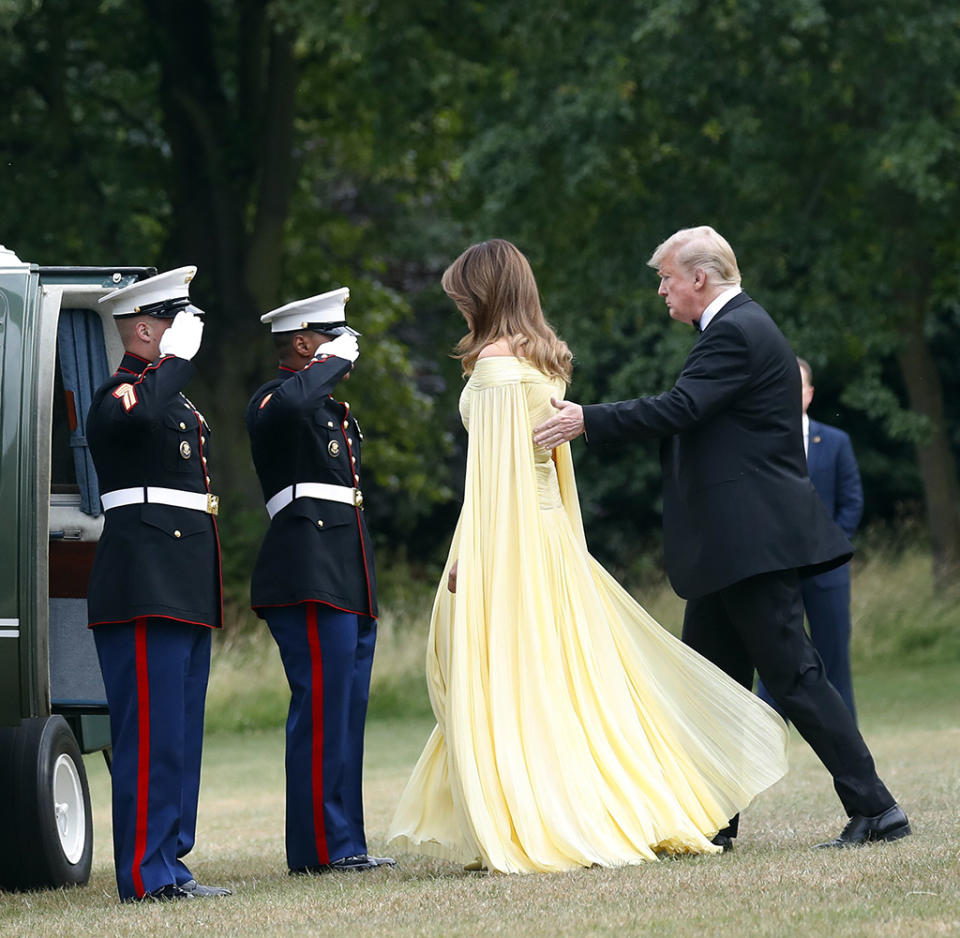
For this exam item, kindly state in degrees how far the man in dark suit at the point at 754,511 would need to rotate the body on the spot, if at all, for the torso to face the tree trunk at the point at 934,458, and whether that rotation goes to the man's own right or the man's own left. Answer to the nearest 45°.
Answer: approximately 90° to the man's own right

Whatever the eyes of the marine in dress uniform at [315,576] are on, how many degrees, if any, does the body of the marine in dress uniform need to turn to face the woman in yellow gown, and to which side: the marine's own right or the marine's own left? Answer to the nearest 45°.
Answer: approximately 45° to the marine's own right

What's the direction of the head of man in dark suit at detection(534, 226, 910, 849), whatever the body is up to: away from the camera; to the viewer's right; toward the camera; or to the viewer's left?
to the viewer's left

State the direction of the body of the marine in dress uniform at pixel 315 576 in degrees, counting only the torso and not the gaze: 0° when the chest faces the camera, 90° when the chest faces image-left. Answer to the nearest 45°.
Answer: approximately 270°

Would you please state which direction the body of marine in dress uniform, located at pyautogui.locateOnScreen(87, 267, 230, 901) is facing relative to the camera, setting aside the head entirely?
to the viewer's right

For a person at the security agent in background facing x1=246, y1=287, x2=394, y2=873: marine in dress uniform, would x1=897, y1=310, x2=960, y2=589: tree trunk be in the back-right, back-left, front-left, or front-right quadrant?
back-right

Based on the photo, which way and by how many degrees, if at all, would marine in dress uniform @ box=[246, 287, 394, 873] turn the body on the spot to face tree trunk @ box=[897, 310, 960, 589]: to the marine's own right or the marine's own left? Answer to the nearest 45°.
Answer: approximately 45° to the marine's own left

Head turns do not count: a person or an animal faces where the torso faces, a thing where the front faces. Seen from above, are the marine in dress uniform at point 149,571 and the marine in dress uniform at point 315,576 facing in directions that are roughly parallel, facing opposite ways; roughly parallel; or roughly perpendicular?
roughly parallel

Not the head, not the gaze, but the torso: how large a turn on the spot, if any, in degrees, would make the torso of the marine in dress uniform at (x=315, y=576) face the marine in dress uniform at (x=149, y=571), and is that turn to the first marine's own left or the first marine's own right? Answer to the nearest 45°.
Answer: approximately 135° to the first marine's own right

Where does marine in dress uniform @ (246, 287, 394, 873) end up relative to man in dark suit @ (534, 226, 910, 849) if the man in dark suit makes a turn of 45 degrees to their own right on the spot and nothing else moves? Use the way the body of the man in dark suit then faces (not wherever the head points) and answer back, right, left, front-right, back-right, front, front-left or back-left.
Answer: front-left

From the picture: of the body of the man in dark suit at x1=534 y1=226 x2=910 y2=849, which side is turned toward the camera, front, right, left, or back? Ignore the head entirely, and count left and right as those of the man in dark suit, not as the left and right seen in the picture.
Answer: left

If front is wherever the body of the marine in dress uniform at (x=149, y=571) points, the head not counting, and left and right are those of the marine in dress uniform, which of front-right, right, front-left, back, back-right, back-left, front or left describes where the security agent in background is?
front-left

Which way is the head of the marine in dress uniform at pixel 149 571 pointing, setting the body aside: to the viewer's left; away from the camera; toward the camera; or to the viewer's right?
to the viewer's right
